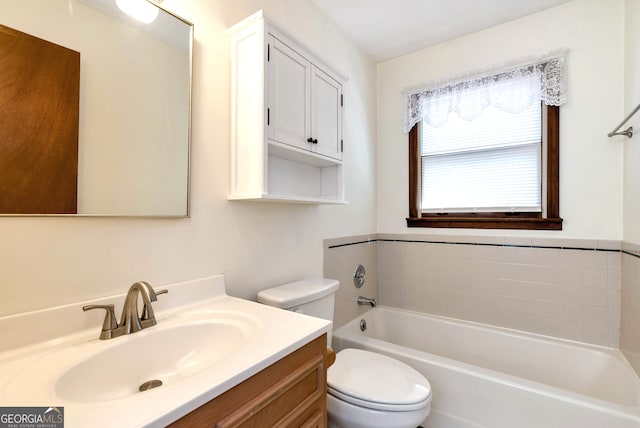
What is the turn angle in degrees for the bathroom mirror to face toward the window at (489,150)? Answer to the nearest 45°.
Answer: approximately 45° to its left

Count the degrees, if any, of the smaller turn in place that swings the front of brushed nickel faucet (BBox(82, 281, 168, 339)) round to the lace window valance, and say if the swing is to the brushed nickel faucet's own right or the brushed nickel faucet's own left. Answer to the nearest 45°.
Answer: approximately 45° to the brushed nickel faucet's own left

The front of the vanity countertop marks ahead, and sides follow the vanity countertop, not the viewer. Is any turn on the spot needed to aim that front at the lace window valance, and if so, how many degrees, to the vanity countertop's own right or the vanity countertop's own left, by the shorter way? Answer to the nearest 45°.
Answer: approximately 45° to the vanity countertop's own left

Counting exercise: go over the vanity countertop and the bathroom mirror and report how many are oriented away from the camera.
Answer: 0

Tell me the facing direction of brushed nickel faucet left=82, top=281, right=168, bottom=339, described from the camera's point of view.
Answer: facing the viewer and to the right of the viewer

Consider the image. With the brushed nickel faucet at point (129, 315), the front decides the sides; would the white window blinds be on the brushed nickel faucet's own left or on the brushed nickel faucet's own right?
on the brushed nickel faucet's own left

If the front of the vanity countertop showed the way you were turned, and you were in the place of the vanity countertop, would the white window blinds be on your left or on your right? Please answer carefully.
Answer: on your left

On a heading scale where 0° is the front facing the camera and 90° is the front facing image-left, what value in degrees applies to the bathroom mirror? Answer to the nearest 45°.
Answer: approximately 315°

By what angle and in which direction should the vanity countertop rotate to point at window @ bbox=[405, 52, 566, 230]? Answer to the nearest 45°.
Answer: approximately 45° to its left
